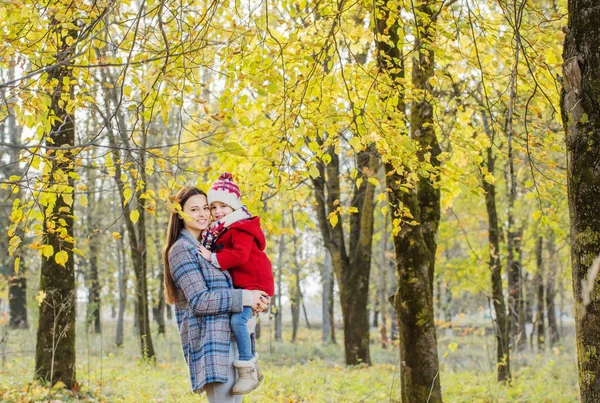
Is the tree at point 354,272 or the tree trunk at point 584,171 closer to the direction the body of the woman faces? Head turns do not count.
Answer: the tree trunk

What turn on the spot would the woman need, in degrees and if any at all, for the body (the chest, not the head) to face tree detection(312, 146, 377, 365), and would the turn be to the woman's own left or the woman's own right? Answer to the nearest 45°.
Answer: approximately 90° to the woman's own left

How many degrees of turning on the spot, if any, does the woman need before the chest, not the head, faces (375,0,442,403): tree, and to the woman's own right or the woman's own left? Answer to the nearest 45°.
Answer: approximately 45° to the woman's own left

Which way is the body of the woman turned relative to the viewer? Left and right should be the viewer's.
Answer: facing to the right of the viewer
